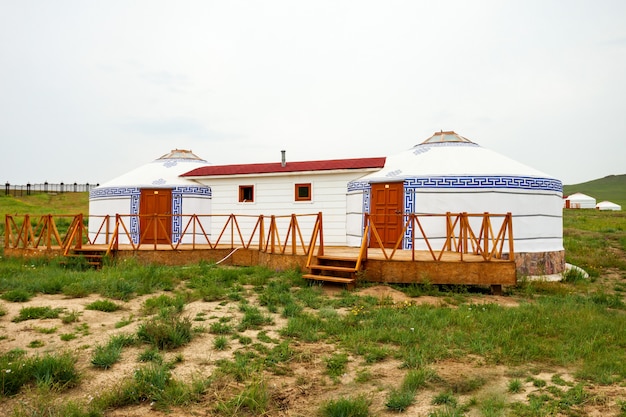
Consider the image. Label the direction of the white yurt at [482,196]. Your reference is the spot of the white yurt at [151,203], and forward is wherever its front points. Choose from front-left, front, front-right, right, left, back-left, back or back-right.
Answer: front-left

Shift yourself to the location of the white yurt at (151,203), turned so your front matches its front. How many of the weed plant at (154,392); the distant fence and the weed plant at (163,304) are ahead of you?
2

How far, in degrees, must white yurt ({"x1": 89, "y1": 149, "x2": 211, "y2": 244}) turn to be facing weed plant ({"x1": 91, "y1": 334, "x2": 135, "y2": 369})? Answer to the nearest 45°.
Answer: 0° — it already faces it

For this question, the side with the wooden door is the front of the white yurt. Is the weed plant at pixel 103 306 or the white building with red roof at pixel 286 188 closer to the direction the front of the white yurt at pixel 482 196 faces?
the weed plant

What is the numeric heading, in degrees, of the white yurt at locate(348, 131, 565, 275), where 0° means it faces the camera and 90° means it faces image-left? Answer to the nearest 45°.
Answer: approximately 45°

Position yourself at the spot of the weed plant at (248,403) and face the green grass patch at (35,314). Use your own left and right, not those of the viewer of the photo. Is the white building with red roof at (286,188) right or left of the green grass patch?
right

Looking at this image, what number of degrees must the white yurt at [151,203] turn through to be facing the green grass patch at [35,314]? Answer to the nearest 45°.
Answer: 0° — it already faces it

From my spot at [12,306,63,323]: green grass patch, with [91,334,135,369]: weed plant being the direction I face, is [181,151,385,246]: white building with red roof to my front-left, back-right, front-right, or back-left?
back-left

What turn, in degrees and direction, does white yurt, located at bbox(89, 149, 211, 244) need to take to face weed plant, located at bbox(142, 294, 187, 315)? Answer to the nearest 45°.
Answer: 0° — it already faces it

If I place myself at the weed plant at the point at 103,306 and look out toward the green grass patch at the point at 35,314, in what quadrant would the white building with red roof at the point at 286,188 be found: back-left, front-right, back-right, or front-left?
back-right

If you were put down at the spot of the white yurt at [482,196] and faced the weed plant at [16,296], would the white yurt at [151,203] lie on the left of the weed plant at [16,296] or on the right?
right

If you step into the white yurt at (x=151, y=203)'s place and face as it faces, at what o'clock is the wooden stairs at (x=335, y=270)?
The wooden stairs is roughly at 11 o'clock from the white yurt.
